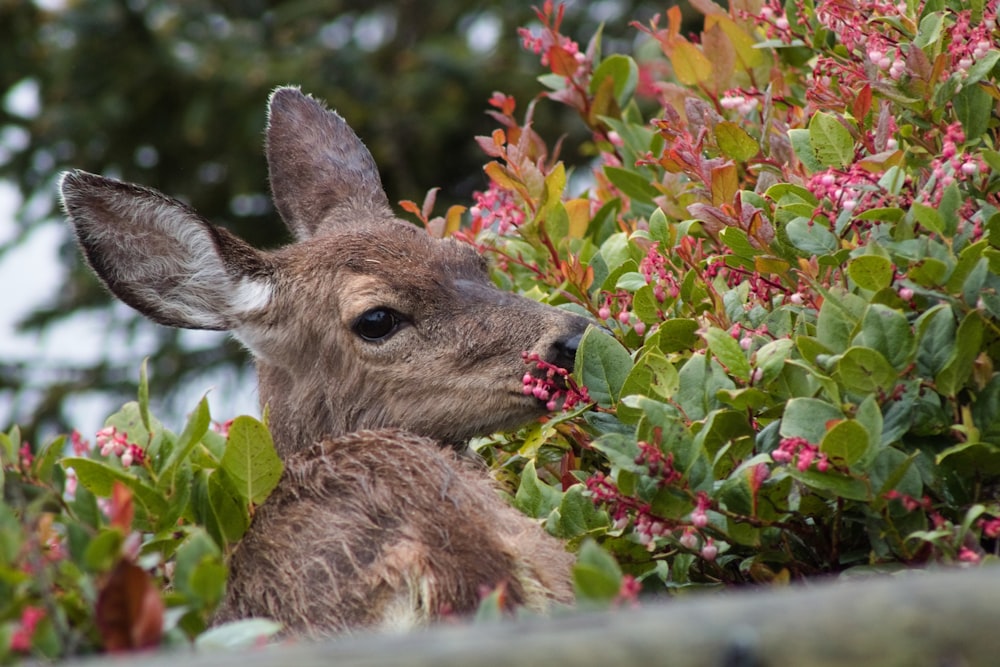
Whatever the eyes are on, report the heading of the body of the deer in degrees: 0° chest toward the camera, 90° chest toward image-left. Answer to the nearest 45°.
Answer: approximately 180°
